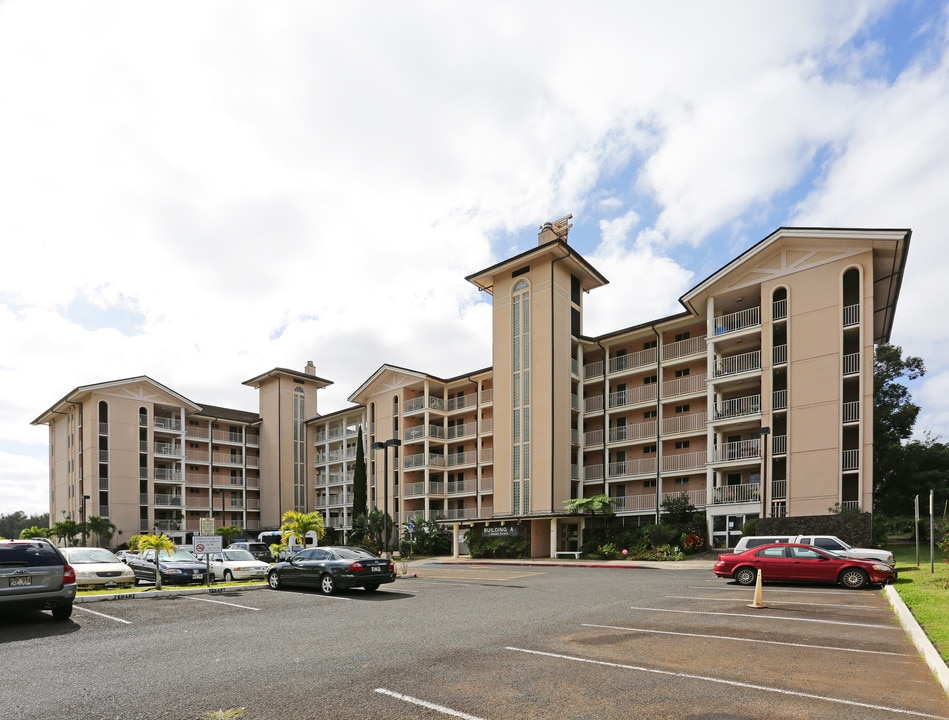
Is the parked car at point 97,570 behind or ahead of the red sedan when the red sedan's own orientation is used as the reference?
behind

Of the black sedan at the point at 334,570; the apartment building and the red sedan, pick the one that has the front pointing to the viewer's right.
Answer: the red sedan

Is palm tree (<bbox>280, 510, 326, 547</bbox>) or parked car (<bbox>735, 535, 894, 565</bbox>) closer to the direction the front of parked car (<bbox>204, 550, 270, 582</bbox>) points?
the parked car

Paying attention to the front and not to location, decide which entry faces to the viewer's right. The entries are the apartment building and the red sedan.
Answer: the red sedan

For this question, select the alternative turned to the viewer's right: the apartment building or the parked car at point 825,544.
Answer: the parked car

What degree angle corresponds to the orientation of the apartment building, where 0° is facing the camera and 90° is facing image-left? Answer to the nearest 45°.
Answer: approximately 45°

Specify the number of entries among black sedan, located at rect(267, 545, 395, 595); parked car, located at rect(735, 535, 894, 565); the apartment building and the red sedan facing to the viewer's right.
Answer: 2

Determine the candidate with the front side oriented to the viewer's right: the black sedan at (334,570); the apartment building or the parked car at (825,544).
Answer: the parked car

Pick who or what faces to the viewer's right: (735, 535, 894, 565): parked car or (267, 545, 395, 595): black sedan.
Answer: the parked car

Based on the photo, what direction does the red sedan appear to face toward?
to the viewer's right
